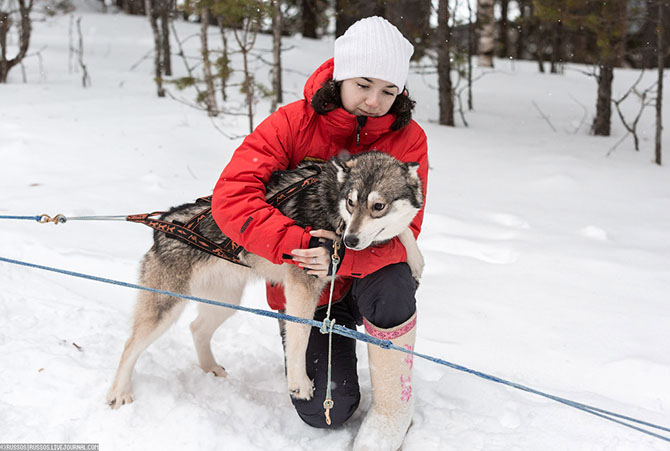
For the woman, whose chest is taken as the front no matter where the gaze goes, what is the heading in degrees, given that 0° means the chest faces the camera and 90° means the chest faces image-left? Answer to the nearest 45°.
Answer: approximately 0°

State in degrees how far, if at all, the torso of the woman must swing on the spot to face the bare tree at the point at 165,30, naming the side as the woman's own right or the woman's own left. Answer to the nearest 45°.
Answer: approximately 180°

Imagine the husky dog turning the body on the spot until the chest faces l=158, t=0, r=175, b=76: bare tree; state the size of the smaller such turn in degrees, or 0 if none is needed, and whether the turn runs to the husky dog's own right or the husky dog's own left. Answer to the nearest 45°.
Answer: approximately 90° to the husky dog's own left

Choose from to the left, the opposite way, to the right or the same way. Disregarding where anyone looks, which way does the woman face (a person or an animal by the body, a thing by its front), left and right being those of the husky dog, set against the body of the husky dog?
to the right

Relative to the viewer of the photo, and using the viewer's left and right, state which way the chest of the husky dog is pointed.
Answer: facing to the right of the viewer
